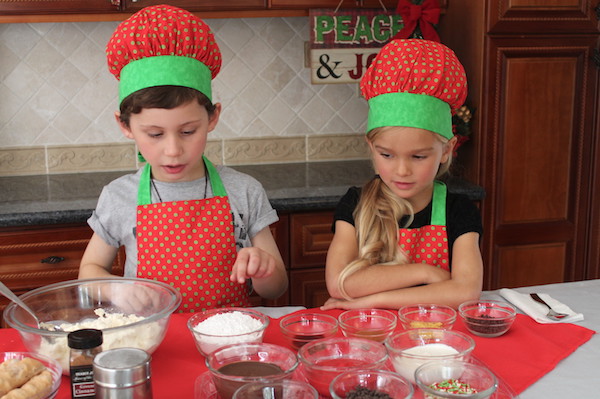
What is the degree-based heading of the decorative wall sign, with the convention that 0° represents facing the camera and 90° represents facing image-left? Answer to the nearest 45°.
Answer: approximately 0°

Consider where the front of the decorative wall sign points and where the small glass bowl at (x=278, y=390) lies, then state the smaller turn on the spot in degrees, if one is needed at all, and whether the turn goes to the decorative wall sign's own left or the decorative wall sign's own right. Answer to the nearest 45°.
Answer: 0° — it already faces it

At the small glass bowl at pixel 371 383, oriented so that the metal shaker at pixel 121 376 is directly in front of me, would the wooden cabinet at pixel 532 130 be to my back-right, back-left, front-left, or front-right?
back-right

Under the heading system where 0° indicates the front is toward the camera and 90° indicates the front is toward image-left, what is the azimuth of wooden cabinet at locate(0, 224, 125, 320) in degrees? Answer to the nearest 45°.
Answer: approximately 0°

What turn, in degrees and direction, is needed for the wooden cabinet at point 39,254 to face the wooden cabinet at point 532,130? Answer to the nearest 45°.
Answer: approximately 90° to its left

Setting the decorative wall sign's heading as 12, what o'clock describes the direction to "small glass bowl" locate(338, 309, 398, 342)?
The small glass bowl is roughly at 12 o'clock from the decorative wall sign.
